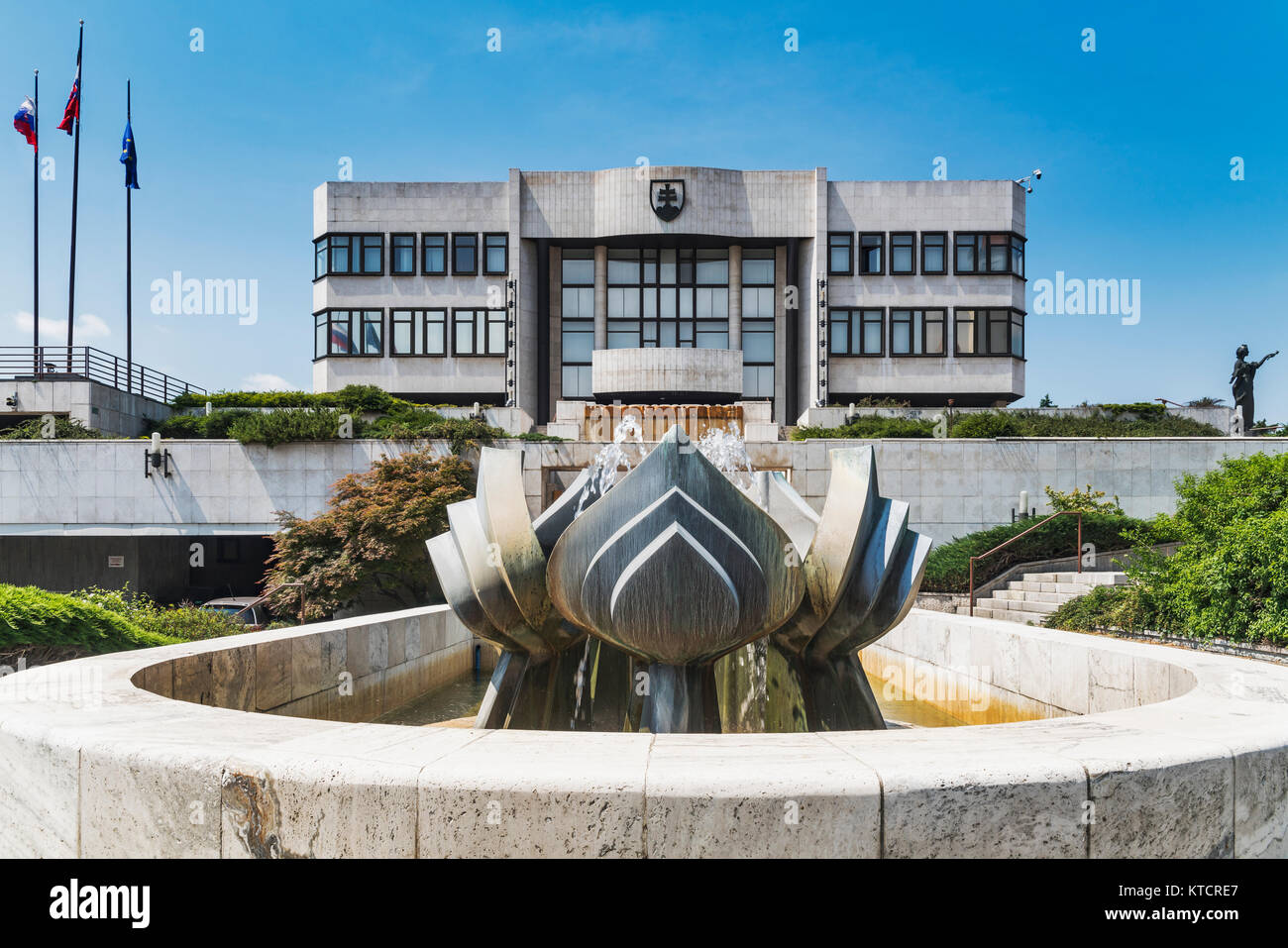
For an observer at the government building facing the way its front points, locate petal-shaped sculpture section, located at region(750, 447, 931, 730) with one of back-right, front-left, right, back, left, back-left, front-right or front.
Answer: front

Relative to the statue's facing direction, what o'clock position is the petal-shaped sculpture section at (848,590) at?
The petal-shaped sculpture section is roughly at 3 o'clock from the statue.

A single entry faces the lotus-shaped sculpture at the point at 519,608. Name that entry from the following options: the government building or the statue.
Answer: the government building

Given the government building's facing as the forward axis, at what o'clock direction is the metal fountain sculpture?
The metal fountain sculpture is roughly at 12 o'clock from the government building.

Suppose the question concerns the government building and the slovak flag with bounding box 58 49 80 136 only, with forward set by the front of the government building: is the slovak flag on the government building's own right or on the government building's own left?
on the government building's own right

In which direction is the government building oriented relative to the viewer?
toward the camera

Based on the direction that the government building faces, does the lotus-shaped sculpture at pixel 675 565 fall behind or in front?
in front

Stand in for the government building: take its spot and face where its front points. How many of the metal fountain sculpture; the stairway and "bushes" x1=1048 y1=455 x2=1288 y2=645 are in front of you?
3

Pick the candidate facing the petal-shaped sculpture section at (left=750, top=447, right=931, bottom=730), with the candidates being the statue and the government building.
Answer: the government building
